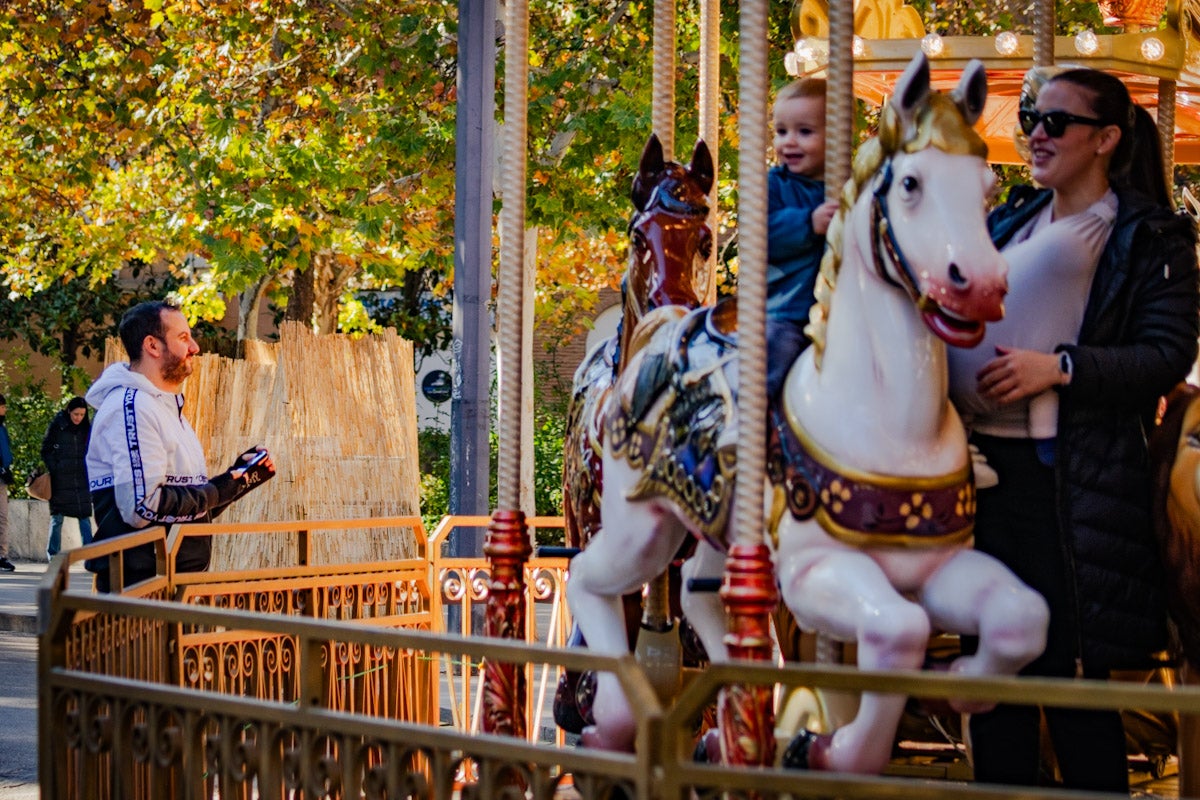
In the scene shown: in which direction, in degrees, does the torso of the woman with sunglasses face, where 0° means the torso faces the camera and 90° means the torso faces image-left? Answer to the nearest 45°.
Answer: approximately 45°

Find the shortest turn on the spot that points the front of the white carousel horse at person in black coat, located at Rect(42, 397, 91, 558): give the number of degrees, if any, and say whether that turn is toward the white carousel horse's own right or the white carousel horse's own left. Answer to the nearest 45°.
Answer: approximately 180°

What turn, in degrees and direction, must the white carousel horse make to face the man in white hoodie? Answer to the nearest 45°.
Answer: approximately 180°

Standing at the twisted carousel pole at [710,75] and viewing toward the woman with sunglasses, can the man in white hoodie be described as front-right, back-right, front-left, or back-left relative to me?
back-right

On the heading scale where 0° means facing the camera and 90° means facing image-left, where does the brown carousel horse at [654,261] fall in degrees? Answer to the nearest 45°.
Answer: approximately 315°

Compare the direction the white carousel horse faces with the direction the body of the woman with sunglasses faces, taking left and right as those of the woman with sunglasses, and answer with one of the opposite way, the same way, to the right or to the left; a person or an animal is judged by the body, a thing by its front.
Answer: to the left

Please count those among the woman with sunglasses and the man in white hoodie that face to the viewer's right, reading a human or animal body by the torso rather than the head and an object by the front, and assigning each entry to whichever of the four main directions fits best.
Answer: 1

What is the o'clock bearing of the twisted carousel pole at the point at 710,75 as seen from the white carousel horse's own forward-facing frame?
The twisted carousel pole is roughly at 7 o'clock from the white carousel horse.

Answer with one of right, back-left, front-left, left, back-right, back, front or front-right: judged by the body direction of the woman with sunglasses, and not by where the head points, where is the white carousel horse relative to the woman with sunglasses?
front

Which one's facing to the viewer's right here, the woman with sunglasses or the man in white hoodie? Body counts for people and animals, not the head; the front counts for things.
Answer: the man in white hoodie

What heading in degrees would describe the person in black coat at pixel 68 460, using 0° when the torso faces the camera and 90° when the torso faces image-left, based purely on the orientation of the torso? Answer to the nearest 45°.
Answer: approximately 315°

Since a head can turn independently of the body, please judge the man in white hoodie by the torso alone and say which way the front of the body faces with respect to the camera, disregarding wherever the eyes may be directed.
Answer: to the viewer's right

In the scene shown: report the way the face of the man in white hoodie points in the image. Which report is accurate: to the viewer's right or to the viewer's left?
to the viewer's right

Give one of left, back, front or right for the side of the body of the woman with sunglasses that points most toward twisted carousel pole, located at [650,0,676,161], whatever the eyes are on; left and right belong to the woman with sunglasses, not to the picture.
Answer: right
